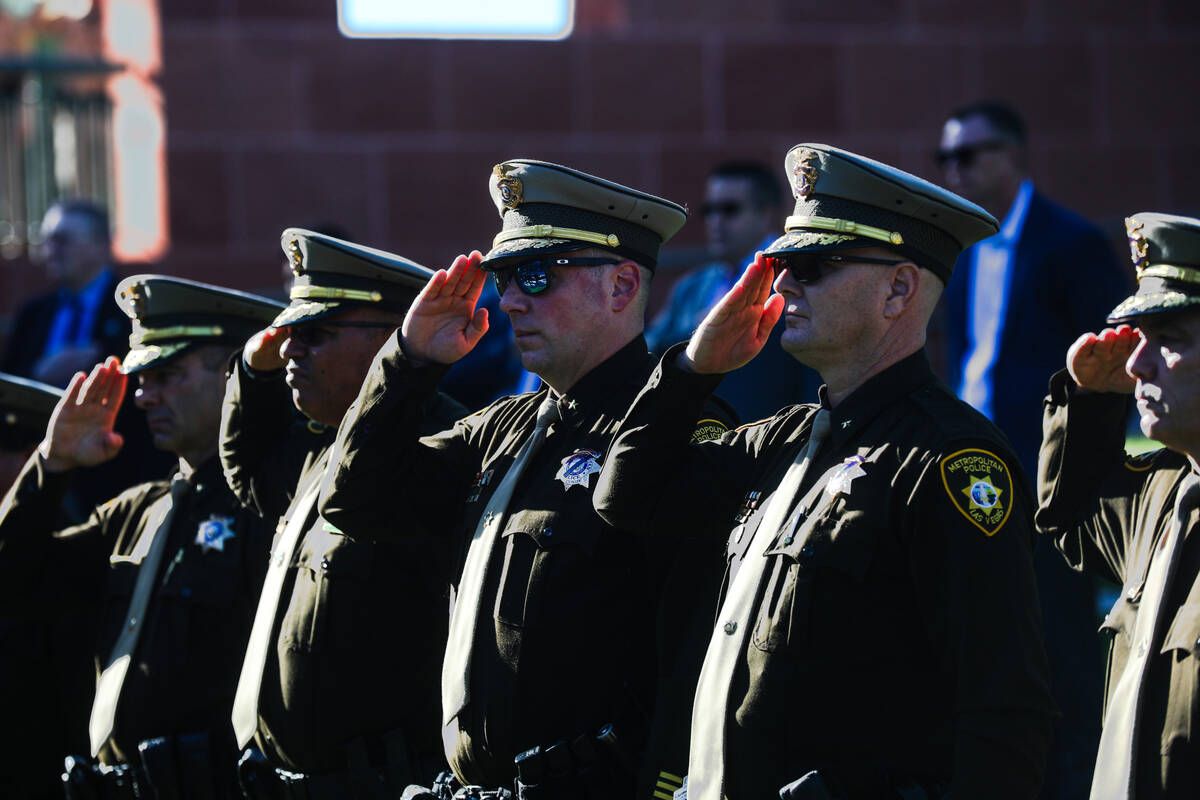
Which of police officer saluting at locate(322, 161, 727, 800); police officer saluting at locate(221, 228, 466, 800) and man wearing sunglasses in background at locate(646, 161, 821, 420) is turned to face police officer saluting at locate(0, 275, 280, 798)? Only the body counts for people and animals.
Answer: the man wearing sunglasses in background

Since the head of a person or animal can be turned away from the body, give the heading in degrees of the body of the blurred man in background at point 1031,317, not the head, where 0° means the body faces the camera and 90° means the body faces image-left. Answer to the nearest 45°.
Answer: approximately 45°

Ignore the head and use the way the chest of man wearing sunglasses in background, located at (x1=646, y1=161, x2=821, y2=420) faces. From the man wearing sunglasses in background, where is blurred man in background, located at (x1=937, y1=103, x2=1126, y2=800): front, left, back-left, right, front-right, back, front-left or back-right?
left

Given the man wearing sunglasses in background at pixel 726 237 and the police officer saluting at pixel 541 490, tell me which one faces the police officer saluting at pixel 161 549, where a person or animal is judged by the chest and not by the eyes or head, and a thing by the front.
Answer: the man wearing sunglasses in background

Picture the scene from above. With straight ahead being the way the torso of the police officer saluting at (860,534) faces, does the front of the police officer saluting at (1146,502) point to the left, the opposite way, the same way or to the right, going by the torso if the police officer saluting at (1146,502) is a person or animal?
the same way

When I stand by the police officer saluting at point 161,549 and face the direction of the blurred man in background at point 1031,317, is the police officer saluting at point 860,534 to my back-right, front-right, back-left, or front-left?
front-right

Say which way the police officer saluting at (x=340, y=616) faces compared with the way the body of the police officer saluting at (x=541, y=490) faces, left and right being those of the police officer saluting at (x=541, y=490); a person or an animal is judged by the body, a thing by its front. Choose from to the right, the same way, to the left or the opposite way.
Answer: the same way

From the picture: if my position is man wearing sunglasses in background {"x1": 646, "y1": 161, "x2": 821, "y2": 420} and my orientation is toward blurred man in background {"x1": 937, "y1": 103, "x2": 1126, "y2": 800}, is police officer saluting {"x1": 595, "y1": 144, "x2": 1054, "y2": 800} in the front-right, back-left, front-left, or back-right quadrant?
front-right

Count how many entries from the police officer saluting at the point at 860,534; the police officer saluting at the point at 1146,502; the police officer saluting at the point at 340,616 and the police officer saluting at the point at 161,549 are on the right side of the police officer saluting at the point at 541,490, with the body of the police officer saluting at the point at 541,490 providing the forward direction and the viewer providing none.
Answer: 2

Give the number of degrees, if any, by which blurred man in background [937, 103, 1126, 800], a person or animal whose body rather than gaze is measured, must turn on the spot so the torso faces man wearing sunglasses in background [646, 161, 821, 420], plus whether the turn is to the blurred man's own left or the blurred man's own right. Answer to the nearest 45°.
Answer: approximately 90° to the blurred man's own right
